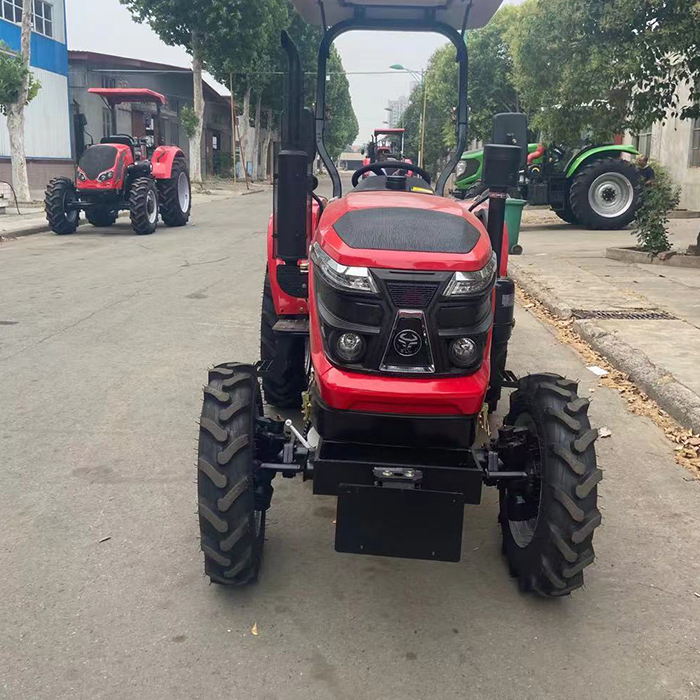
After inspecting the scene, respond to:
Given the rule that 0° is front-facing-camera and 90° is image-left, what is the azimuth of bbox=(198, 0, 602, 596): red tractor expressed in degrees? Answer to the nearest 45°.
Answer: approximately 0°

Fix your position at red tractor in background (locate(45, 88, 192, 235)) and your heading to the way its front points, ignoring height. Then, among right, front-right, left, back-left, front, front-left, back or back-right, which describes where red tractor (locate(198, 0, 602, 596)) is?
front-left

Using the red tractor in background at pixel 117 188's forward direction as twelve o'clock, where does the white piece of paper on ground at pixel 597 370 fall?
The white piece of paper on ground is roughly at 10 o'clock from the red tractor in background.

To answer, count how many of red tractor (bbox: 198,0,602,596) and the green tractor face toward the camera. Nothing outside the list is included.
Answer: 1

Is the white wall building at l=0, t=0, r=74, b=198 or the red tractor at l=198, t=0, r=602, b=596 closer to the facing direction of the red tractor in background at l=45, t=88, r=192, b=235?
the red tractor

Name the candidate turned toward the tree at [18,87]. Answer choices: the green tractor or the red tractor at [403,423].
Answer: the green tractor

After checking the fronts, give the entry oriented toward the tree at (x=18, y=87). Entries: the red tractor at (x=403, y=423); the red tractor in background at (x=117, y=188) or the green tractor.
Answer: the green tractor

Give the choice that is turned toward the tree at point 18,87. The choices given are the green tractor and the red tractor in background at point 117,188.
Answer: the green tractor

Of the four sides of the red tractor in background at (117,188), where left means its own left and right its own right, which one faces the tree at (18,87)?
right

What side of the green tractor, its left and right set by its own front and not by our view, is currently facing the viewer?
left

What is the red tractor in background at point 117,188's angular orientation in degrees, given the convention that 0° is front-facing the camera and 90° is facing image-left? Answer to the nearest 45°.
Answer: approximately 45°

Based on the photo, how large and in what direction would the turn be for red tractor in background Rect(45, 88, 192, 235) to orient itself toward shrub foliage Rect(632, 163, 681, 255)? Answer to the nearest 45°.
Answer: approximately 90° to its left

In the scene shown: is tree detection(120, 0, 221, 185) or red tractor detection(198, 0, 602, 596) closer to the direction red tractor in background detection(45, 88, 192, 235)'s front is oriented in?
the red tractor

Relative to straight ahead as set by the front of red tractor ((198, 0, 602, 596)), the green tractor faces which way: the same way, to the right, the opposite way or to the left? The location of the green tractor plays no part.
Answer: to the right

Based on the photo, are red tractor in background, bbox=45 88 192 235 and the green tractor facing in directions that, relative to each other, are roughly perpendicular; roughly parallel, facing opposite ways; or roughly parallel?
roughly perpendicular
